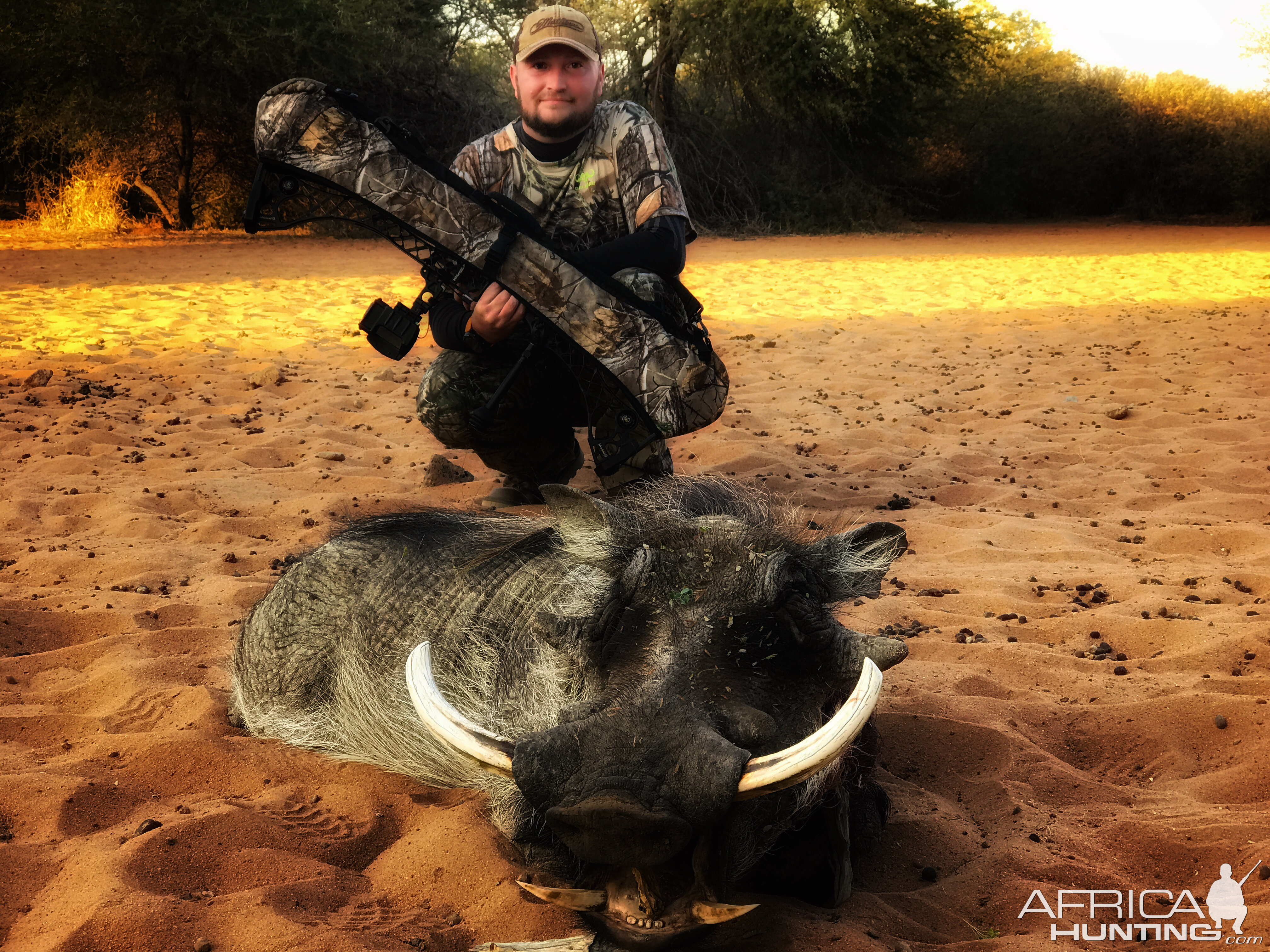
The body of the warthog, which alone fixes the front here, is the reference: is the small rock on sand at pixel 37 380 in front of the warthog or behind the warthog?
behind

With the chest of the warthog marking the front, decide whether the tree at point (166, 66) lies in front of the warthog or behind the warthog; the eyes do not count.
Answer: behind

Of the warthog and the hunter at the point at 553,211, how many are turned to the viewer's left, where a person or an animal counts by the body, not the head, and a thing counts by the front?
0

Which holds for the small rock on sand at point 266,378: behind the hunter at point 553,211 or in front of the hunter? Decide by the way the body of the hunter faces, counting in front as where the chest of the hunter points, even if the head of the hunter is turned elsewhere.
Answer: behind

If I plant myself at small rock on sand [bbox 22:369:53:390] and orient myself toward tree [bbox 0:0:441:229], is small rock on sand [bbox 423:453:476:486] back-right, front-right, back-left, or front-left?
back-right

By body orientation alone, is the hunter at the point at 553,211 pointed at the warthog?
yes

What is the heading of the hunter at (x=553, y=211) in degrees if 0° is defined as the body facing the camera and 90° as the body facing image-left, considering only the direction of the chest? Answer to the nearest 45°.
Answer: approximately 0°

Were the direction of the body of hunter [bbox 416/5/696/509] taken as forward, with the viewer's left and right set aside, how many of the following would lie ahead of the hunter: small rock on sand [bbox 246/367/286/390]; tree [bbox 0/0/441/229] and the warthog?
1

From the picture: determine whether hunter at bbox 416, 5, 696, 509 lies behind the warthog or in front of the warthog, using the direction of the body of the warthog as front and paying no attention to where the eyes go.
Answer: behind

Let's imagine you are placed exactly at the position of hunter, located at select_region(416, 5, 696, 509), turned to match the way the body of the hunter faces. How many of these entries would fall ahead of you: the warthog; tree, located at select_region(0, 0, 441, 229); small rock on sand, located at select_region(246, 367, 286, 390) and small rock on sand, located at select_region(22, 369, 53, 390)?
1

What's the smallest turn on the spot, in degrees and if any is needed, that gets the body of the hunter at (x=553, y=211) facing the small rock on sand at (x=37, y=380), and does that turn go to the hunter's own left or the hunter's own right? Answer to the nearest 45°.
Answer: approximately 135° to the hunter's own right
